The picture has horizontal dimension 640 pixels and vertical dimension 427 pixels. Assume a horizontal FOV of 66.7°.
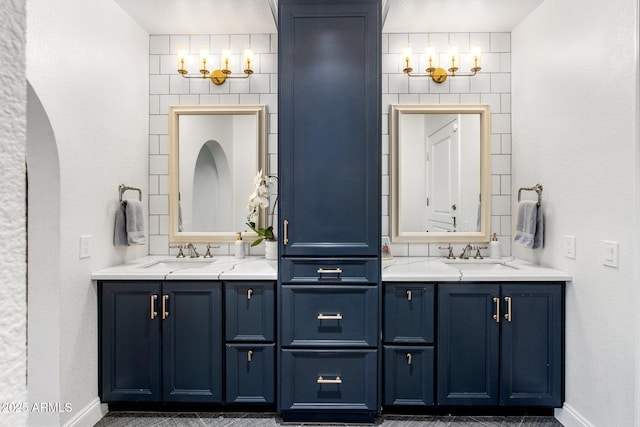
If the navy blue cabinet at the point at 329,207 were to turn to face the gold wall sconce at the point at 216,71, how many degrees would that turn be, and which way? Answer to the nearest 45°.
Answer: approximately 135° to its right

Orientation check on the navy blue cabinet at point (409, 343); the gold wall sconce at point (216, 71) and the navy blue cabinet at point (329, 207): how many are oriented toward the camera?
3

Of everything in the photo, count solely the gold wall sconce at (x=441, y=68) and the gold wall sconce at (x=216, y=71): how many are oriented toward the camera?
2

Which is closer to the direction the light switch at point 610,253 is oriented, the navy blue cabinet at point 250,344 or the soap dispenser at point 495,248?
the navy blue cabinet

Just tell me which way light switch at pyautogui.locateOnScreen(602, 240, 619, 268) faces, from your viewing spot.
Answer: facing the viewer and to the left of the viewer

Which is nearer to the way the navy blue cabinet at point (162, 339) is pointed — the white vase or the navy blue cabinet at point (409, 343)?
the navy blue cabinet

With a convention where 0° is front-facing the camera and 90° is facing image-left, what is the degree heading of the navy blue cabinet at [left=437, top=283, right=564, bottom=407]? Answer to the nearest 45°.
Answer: approximately 0°

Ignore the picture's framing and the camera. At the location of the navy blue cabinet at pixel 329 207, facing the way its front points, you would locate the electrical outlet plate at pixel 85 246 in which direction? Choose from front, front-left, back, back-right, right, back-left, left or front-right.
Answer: right

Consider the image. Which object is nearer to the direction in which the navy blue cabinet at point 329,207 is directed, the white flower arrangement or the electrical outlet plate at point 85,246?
the electrical outlet plate

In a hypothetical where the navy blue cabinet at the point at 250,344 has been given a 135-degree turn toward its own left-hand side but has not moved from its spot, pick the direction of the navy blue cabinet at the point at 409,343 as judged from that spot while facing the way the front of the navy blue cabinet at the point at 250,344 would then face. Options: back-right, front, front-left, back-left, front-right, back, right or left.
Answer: front-right
